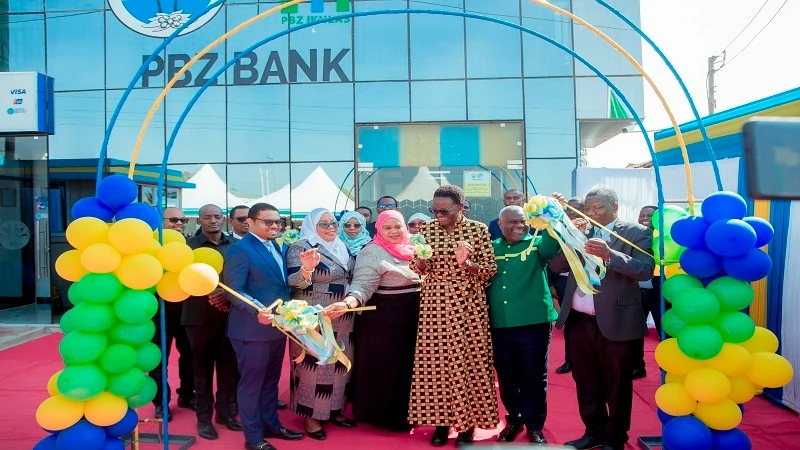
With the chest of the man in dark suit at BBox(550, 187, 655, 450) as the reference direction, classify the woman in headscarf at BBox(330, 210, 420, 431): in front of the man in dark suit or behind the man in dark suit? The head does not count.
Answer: in front

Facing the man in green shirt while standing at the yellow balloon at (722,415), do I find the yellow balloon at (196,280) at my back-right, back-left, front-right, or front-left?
front-left

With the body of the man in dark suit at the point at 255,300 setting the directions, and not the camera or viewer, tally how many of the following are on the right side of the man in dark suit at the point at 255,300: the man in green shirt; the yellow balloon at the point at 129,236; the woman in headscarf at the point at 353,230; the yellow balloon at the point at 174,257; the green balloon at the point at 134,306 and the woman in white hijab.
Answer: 3

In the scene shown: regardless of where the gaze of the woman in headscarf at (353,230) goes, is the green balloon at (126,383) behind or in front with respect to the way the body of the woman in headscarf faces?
in front

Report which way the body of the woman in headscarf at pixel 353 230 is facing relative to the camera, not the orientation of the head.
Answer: toward the camera

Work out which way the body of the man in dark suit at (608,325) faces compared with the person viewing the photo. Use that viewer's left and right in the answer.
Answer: facing the viewer and to the left of the viewer

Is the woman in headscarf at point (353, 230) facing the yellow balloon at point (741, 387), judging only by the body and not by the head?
no

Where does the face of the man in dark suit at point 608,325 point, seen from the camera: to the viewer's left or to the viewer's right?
to the viewer's left

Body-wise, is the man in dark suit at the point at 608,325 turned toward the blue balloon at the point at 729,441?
no

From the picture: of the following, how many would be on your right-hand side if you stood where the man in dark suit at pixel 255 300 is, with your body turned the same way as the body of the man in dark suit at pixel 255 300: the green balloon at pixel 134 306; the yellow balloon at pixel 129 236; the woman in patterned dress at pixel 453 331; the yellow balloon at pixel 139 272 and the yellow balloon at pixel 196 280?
4

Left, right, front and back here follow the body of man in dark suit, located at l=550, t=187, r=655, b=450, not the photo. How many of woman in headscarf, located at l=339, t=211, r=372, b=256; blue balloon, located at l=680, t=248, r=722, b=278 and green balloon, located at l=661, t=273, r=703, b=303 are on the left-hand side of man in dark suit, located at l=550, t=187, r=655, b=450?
2

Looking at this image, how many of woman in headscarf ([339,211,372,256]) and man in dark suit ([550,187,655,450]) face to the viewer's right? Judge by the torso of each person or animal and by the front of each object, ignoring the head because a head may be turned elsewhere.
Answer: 0

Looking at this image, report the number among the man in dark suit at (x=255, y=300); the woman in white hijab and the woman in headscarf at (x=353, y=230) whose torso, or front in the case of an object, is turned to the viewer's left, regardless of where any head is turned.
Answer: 0

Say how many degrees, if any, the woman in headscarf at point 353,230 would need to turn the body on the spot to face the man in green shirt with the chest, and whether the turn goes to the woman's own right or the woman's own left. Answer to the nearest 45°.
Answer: approximately 45° to the woman's own left

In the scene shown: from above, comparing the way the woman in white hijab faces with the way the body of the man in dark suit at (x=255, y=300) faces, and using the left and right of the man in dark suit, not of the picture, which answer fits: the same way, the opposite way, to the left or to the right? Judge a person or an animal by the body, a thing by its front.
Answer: the same way

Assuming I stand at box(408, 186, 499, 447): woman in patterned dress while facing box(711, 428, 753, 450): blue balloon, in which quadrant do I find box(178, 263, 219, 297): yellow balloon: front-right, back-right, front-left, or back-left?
back-right

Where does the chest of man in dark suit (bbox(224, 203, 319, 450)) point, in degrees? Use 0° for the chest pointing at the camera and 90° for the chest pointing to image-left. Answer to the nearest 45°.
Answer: approximately 315°

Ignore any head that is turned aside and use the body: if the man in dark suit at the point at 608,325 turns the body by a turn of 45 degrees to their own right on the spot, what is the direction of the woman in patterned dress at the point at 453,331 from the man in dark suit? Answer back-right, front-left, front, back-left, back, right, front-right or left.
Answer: front

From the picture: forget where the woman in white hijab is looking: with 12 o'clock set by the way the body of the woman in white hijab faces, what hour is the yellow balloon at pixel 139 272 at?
The yellow balloon is roughly at 3 o'clock from the woman in white hijab.
